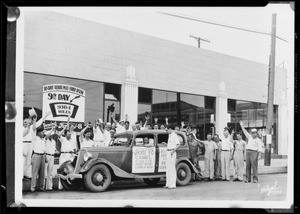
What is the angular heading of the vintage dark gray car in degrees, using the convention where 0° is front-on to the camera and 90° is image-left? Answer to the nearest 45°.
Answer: approximately 45°

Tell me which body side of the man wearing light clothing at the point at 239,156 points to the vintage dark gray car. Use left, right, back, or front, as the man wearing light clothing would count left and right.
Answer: right

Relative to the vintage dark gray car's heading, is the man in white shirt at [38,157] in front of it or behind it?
in front

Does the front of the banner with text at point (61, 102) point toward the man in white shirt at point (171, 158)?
no

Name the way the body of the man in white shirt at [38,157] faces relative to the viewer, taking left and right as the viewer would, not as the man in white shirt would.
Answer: facing the viewer and to the right of the viewer

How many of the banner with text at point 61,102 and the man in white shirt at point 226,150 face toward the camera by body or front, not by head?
2

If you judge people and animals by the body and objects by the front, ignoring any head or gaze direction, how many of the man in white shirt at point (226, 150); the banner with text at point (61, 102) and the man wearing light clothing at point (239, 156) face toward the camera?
3

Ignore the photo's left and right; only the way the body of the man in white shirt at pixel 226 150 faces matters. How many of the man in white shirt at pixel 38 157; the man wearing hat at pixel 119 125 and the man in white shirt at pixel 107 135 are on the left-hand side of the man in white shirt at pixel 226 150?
0

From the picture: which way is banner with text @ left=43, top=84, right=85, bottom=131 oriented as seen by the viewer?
toward the camera

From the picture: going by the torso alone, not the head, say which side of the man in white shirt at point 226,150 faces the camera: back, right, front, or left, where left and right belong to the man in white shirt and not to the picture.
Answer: front

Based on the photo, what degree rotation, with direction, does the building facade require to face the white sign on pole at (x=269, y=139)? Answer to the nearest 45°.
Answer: approximately 45° to its left
